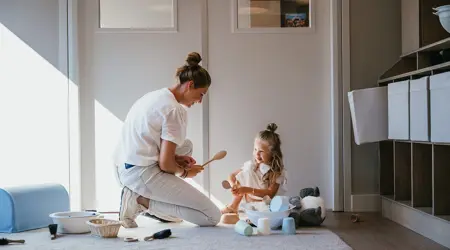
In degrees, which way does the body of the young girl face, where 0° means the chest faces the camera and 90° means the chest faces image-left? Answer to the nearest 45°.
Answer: approximately 45°

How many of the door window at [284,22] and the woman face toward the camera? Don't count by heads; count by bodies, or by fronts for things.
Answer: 1

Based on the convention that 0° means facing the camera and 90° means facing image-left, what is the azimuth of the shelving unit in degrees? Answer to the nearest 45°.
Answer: approximately 45°

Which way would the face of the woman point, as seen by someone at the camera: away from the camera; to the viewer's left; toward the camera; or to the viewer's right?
to the viewer's right

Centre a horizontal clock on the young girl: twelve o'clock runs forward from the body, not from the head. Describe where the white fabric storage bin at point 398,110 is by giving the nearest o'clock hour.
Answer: The white fabric storage bin is roughly at 8 o'clock from the young girl.

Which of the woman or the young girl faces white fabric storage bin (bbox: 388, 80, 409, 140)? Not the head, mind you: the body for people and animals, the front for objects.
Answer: the woman

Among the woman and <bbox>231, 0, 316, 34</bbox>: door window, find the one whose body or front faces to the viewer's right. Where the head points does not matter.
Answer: the woman

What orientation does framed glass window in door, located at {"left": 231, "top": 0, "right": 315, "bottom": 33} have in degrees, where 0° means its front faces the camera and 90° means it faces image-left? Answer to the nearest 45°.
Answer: approximately 0°

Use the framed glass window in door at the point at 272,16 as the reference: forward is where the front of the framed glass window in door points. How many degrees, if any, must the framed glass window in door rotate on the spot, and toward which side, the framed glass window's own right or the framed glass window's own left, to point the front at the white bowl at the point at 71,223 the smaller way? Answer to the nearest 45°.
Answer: approximately 45° to the framed glass window's own right
